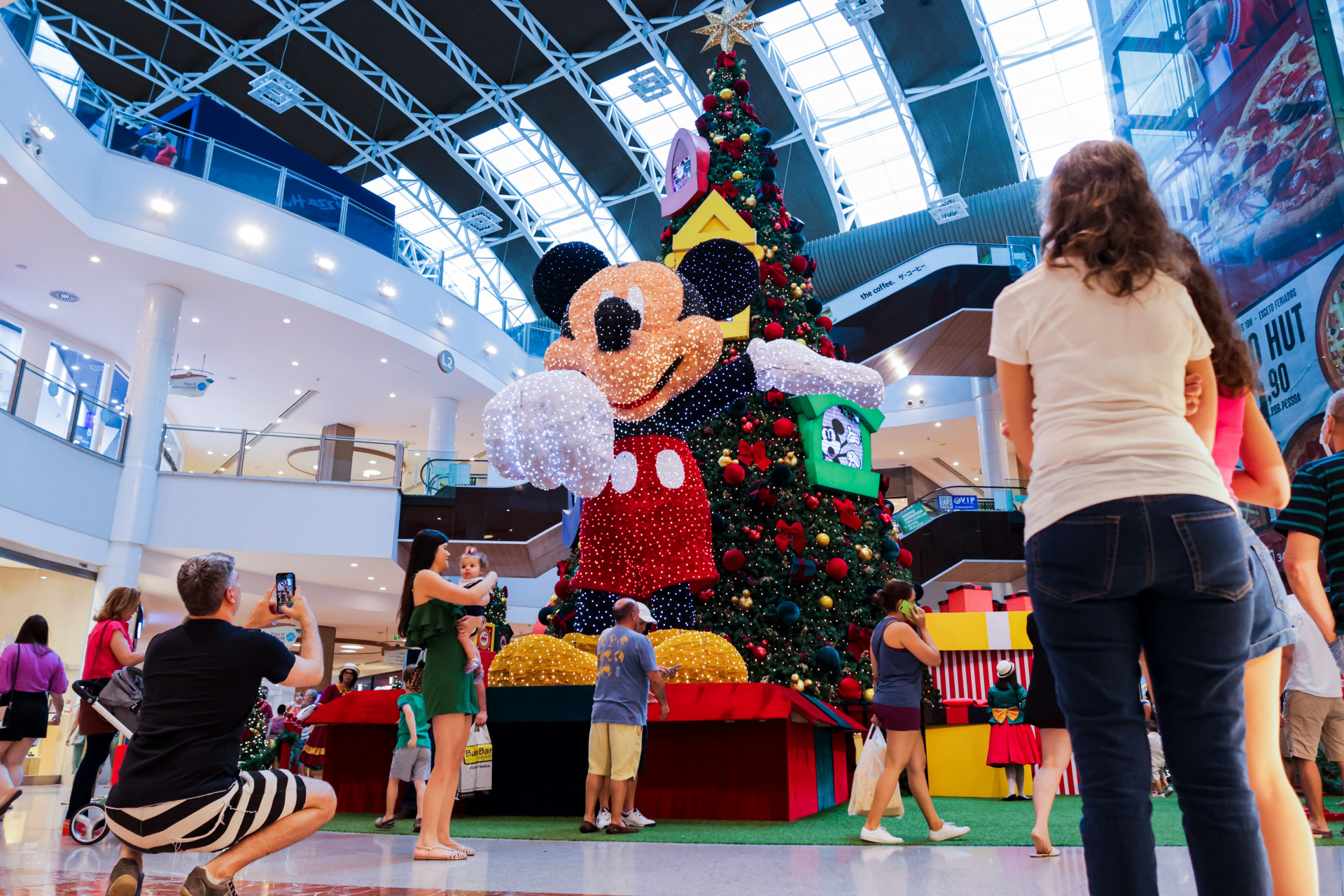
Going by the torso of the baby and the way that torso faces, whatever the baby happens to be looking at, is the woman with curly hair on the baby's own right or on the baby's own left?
on the baby's own left

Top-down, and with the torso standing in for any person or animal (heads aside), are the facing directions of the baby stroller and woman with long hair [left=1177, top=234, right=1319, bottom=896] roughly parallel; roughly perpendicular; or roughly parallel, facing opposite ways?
roughly perpendicular

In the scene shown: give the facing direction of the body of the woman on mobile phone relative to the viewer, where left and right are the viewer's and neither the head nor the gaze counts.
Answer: facing to the right of the viewer

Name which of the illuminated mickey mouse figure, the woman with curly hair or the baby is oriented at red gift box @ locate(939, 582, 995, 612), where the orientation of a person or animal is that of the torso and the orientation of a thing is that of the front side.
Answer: the woman with curly hair

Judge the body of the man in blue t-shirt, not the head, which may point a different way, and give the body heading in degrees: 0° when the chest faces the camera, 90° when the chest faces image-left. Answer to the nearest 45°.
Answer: approximately 225°

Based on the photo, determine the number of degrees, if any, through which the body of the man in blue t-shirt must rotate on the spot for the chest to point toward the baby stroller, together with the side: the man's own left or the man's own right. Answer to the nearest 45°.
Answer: approximately 135° to the man's own left

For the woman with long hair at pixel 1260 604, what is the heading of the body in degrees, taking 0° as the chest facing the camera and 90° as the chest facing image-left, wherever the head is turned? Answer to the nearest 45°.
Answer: approximately 135°
